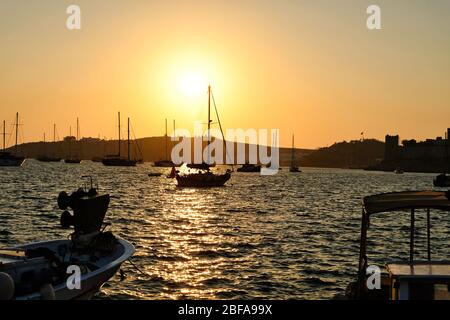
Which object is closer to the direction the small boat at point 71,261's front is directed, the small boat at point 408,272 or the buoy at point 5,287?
the small boat

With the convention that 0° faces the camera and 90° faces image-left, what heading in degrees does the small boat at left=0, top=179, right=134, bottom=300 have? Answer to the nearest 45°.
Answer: approximately 225°

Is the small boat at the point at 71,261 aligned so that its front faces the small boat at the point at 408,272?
no
